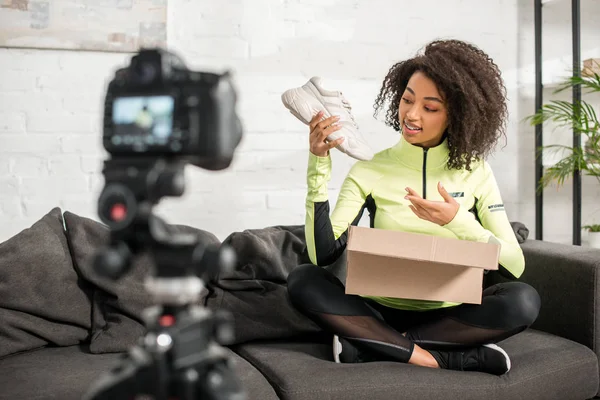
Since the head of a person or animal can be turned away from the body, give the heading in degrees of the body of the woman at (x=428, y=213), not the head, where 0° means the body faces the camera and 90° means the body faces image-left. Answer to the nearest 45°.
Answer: approximately 0°

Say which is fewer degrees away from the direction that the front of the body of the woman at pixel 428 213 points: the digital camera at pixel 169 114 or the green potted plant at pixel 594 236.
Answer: the digital camera

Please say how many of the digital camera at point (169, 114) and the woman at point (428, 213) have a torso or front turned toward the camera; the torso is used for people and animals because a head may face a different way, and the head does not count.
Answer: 1

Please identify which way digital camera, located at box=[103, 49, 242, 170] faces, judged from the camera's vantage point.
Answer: facing away from the viewer and to the right of the viewer

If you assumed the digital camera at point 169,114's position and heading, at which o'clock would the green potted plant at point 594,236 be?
The green potted plant is roughly at 12 o'clock from the digital camera.

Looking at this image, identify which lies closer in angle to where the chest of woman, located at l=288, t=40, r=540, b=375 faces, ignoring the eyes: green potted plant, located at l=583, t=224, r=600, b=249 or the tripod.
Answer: the tripod

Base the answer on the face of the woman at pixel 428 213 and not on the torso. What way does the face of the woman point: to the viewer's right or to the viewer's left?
to the viewer's left

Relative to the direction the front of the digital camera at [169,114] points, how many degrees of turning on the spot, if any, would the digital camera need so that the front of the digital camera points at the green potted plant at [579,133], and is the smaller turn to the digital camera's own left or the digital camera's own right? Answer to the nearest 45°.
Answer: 0° — it already faces it

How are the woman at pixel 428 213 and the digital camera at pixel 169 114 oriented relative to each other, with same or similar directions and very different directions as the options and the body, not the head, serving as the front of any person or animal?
very different directions
